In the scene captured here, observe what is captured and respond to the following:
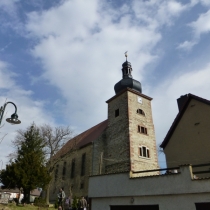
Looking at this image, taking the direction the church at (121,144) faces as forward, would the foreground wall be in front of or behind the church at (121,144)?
in front

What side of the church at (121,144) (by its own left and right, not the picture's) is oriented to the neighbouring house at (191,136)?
front

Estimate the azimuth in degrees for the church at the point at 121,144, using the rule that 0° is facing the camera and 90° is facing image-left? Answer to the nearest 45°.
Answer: approximately 315°
